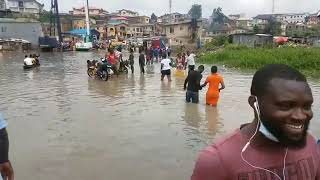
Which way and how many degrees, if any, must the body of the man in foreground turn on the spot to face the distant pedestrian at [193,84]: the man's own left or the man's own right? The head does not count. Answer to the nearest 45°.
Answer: approximately 135° to the man's own left

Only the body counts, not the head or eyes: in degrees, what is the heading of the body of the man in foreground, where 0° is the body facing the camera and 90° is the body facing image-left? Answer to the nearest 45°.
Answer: approximately 315°

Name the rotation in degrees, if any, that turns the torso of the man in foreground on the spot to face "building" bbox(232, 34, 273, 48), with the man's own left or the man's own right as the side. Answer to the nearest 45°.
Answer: approximately 135° to the man's own left

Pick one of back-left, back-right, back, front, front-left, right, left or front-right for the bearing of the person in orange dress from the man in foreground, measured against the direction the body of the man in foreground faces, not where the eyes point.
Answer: back-left

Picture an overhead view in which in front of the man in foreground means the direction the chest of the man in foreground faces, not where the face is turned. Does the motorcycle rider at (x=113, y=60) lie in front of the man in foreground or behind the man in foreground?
behind

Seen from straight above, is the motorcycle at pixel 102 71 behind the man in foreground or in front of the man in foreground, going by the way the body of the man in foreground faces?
behind
